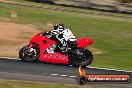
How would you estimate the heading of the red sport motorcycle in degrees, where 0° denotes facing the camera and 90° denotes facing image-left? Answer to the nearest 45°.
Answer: approximately 90°
